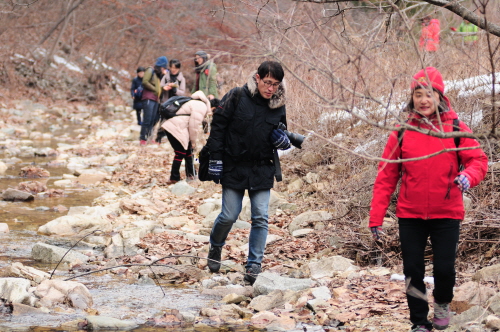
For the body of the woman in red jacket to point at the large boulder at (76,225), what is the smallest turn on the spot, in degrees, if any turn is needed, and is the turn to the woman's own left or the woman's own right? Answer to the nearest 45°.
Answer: approximately 135° to the woman's own right

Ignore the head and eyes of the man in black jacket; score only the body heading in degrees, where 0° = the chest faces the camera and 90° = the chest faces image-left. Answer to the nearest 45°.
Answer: approximately 315°

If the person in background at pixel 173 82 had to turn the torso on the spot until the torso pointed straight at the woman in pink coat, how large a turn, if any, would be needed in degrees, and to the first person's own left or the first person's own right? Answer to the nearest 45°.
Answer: approximately 45° to the first person's own left

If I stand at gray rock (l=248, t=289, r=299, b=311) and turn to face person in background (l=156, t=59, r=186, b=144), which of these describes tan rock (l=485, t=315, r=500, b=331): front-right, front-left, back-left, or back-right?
back-right

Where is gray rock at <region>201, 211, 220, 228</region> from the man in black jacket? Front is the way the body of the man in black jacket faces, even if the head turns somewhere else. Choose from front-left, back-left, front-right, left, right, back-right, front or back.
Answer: back-left

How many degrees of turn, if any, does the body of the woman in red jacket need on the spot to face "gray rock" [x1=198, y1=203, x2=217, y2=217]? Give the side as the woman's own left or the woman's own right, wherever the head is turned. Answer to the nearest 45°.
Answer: approximately 135° to the woman's own right

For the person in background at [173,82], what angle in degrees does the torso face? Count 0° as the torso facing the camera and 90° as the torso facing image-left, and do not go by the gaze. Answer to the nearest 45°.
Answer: approximately 45°

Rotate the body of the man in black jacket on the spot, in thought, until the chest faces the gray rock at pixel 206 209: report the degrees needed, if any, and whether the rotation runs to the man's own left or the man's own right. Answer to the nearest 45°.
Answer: approximately 135° to the man's own left

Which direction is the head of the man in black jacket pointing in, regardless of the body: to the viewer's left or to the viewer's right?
to the viewer's right

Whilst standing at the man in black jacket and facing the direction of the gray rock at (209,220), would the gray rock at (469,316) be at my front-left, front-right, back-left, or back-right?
back-right

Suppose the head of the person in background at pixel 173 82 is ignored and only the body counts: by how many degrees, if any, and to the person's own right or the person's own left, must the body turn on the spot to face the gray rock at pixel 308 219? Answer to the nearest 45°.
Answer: approximately 45° to the person's own left

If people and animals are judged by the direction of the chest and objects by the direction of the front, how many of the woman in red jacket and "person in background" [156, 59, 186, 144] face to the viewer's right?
0

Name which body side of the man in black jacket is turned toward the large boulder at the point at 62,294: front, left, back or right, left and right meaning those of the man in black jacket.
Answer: right
